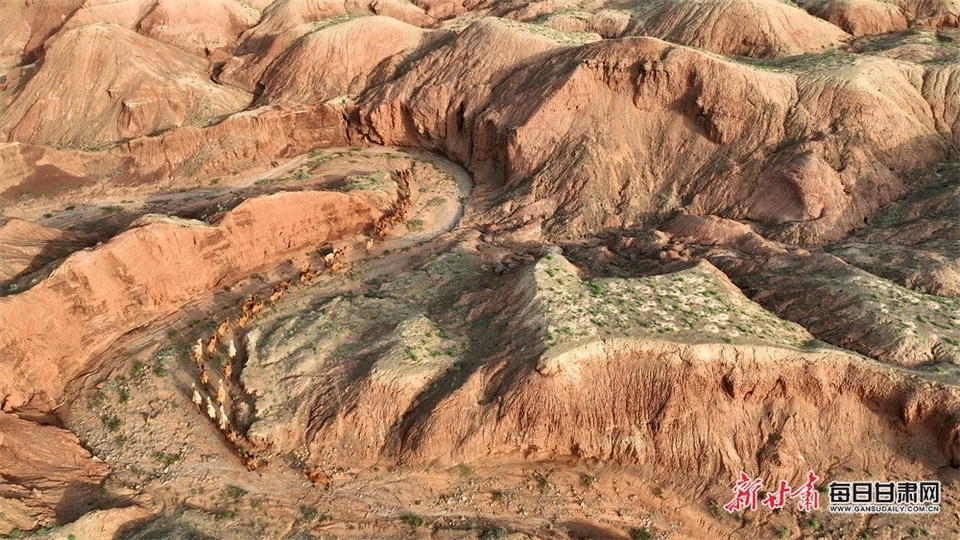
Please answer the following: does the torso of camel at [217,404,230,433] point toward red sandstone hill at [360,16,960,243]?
no

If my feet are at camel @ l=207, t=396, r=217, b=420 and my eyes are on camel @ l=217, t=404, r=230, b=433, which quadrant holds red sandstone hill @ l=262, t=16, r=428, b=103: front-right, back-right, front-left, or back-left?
back-left

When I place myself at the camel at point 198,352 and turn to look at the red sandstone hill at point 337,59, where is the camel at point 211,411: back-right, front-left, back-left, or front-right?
back-right
